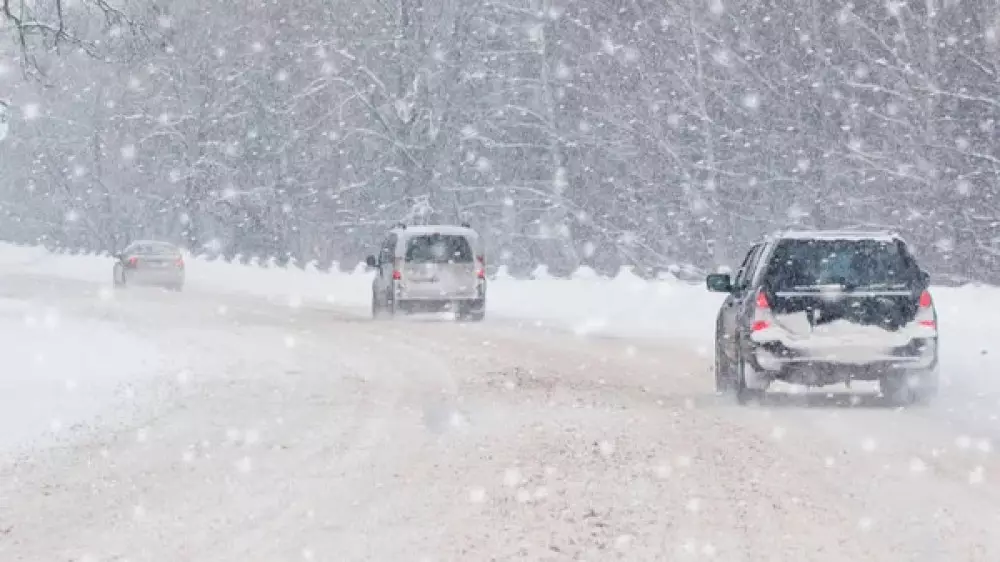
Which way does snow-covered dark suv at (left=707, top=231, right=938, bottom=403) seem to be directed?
away from the camera

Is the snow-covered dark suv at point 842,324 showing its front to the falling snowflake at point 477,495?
no

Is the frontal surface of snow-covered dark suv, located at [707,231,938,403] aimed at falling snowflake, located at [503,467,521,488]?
no

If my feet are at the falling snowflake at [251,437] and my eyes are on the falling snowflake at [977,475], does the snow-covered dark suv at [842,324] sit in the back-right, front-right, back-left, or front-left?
front-left

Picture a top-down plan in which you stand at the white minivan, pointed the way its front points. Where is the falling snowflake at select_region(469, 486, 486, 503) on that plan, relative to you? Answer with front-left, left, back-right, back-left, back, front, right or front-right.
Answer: back

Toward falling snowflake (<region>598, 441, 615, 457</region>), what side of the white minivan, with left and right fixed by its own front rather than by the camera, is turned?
back

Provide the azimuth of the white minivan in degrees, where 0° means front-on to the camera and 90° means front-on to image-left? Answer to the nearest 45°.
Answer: approximately 180°

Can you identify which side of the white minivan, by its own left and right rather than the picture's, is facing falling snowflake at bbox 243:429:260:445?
back

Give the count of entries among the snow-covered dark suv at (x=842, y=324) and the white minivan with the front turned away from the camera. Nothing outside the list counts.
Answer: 2

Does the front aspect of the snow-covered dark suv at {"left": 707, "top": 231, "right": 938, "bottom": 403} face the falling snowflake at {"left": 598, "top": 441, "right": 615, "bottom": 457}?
no

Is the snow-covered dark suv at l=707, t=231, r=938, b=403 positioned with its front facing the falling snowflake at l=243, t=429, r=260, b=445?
no
